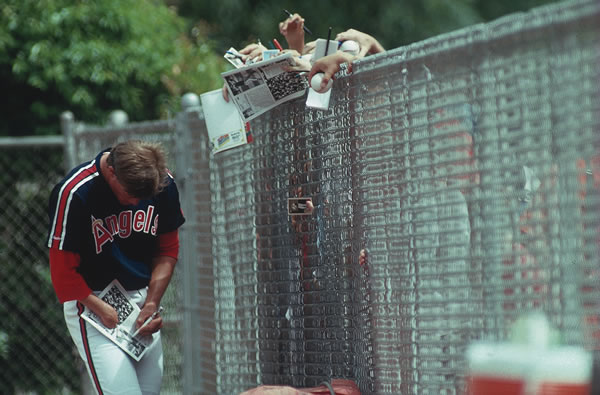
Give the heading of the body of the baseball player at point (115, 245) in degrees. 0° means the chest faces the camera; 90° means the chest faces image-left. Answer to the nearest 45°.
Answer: approximately 315°

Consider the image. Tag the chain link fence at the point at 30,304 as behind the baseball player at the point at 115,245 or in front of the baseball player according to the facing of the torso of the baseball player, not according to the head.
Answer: behind

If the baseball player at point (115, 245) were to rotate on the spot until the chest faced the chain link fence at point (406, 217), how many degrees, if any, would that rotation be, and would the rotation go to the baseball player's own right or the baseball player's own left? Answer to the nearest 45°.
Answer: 0° — they already face it
